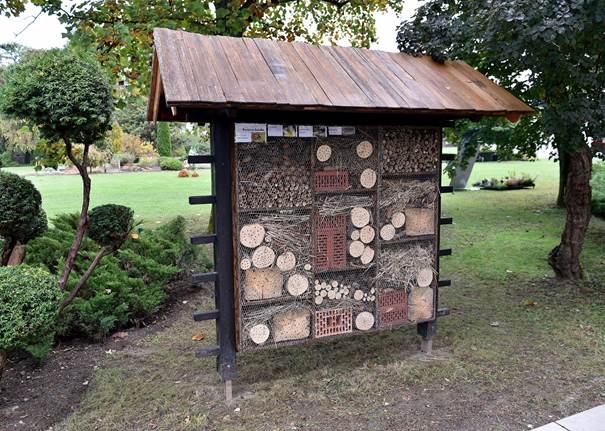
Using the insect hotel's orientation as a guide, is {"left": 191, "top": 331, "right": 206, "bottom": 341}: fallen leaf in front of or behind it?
behind

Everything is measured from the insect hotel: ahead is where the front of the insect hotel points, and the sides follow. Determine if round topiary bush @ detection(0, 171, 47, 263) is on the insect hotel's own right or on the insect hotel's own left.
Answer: on the insect hotel's own right

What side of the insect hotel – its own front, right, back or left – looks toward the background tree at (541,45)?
left

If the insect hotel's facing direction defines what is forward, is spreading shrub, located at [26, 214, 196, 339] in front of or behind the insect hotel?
behind

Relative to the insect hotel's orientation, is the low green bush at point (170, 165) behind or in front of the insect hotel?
behind

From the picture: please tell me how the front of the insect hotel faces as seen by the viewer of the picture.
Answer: facing the viewer and to the right of the viewer

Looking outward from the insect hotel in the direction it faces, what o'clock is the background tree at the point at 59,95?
The background tree is roughly at 4 o'clock from the insect hotel.

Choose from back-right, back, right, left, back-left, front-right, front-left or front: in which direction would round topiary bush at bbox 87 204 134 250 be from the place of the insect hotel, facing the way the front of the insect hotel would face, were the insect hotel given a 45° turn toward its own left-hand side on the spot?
back

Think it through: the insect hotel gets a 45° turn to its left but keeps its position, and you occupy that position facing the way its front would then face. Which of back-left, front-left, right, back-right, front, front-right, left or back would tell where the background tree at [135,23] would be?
back-left
